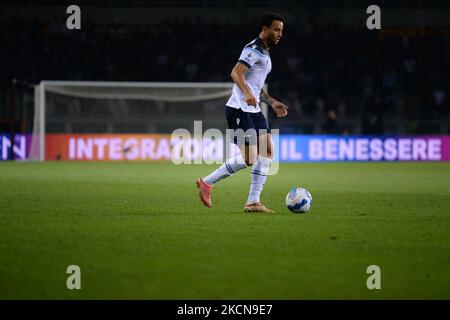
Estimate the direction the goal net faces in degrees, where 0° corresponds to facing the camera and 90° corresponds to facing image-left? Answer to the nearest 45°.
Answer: approximately 0°
